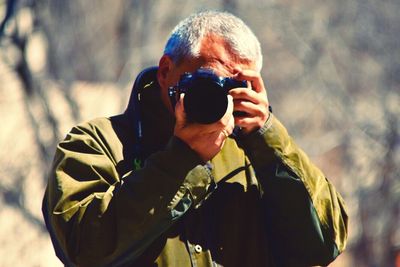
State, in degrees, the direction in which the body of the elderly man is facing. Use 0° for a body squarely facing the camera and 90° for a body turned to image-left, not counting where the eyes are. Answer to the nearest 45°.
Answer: approximately 0°
